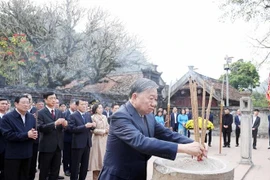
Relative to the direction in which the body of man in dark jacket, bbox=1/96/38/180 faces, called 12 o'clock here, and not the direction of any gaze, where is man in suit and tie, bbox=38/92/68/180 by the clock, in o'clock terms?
The man in suit and tie is roughly at 9 o'clock from the man in dark jacket.

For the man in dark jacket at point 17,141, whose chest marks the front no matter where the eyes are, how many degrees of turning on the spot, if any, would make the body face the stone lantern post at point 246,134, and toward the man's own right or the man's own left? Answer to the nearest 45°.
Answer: approximately 45° to the man's own left

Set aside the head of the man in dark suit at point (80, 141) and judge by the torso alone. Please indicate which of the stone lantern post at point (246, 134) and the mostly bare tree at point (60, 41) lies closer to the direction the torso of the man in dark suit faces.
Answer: the stone lantern post

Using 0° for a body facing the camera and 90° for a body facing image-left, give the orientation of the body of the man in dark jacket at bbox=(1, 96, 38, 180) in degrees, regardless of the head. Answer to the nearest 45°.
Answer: approximately 315°

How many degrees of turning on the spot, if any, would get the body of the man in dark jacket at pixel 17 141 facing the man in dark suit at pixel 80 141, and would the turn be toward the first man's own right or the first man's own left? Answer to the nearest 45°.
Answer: approximately 90° to the first man's own left

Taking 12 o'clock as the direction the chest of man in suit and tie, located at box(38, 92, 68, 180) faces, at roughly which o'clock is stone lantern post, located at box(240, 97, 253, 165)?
The stone lantern post is roughly at 10 o'clock from the man in suit and tie.

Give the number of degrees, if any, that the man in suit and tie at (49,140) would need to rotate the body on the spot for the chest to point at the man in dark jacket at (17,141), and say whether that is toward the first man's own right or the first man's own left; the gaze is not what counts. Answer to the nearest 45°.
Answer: approximately 90° to the first man's own right

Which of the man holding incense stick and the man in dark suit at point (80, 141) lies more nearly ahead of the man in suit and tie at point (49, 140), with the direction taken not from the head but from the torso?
the man holding incense stick

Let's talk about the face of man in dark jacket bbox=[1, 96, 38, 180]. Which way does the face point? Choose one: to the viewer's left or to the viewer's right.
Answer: to the viewer's right

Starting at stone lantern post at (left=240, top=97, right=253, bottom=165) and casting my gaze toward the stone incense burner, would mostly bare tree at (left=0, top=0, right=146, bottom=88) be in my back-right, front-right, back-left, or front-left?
back-right

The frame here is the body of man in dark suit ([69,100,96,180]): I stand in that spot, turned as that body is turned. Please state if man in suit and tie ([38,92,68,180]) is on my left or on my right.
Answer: on my right

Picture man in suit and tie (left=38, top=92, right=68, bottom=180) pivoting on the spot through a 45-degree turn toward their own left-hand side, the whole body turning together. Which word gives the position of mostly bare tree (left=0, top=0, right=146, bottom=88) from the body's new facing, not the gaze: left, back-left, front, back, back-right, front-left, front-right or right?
left

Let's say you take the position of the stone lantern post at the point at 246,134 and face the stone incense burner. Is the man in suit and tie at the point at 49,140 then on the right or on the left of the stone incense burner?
right
